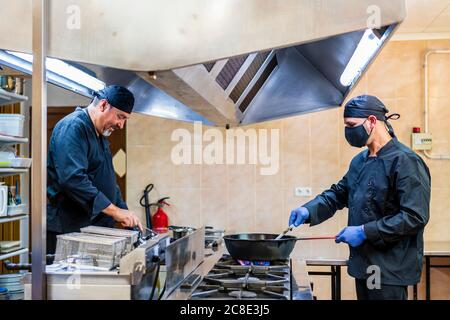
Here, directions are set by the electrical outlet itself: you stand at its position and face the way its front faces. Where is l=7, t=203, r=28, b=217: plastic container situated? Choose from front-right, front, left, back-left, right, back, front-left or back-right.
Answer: front-right

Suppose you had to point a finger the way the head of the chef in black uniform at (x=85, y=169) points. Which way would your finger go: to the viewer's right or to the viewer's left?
to the viewer's right

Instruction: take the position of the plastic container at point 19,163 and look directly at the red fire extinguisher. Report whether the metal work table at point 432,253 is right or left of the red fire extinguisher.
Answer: right

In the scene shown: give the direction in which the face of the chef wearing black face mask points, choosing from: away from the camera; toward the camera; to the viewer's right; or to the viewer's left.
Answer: to the viewer's left

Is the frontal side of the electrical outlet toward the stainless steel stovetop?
yes

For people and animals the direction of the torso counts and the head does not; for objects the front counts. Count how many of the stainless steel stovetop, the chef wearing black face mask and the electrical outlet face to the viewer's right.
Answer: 1

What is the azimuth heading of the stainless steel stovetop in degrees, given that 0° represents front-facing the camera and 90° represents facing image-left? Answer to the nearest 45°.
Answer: approximately 270°

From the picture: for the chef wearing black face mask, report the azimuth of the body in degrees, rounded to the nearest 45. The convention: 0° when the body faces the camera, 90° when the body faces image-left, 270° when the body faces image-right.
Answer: approximately 45°

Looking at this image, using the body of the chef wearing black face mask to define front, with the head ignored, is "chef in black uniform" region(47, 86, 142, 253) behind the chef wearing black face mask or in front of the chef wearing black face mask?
in front

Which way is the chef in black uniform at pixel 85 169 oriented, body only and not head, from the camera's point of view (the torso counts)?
to the viewer's right

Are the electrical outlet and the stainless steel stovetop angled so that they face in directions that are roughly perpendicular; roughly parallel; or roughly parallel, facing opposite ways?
roughly perpendicular

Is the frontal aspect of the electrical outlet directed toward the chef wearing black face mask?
yes
